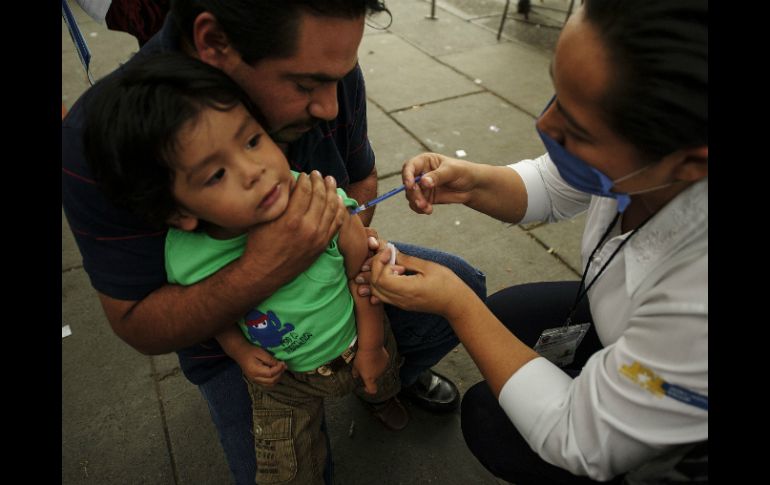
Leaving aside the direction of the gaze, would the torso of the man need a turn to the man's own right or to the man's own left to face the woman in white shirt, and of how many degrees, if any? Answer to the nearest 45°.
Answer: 0° — they already face them

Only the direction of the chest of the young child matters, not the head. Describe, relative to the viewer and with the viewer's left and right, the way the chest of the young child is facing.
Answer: facing the viewer and to the right of the viewer

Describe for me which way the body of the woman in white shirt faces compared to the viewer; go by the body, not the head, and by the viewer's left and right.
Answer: facing to the left of the viewer

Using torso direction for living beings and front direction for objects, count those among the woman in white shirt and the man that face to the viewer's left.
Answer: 1

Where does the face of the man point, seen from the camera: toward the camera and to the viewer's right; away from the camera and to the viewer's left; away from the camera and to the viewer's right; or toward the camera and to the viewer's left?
toward the camera and to the viewer's right

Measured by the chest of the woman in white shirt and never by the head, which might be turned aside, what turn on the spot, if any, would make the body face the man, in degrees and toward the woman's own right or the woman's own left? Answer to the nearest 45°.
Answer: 0° — they already face them

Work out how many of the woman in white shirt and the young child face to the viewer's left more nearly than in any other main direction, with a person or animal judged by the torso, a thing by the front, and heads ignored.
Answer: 1
